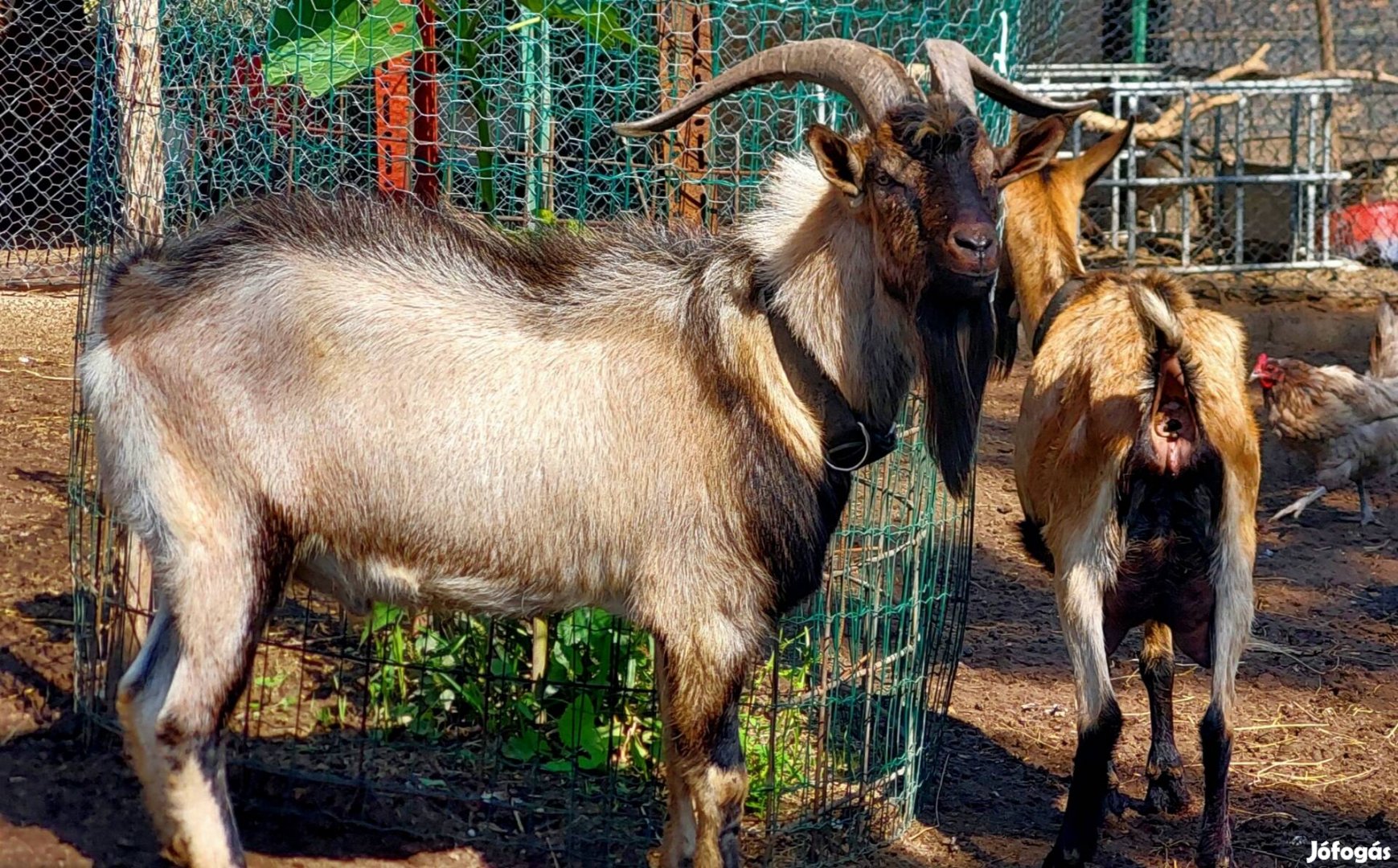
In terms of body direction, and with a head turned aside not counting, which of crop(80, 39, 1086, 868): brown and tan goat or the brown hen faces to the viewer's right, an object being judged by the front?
the brown and tan goat

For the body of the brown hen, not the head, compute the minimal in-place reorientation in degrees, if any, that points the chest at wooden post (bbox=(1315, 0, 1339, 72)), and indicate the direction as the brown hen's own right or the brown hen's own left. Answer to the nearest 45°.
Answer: approximately 90° to the brown hen's own right

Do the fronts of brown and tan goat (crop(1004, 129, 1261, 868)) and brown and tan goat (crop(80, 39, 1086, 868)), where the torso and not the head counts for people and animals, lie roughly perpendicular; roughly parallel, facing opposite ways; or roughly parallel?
roughly perpendicular

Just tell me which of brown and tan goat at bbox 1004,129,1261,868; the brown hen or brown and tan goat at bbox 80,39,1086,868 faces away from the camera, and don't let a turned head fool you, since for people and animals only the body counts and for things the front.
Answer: brown and tan goat at bbox 1004,129,1261,868

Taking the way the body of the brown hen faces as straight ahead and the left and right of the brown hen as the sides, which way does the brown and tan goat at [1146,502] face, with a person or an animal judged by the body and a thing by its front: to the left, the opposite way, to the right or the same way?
to the right

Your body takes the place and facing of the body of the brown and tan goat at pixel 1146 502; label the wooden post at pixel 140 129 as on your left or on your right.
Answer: on your left

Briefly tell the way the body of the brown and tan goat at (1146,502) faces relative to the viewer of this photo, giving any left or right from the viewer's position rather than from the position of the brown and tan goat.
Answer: facing away from the viewer

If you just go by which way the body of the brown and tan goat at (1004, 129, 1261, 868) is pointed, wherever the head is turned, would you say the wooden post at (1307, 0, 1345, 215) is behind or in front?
in front

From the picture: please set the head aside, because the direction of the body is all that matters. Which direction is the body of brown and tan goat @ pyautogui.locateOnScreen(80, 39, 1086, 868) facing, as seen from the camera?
to the viewer's right

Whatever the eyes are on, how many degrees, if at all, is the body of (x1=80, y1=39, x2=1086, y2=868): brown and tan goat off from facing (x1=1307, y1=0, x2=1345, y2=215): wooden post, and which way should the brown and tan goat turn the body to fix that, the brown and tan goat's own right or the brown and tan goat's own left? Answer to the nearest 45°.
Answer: approximately 45° to the brown and tan goat's own left

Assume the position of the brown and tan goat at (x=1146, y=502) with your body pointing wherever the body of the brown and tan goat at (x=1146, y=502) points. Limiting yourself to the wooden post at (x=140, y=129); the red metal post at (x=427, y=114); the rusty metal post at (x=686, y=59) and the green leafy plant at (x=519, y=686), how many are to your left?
4

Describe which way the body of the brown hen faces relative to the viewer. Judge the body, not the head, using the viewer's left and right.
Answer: facing to the left of the viewer
